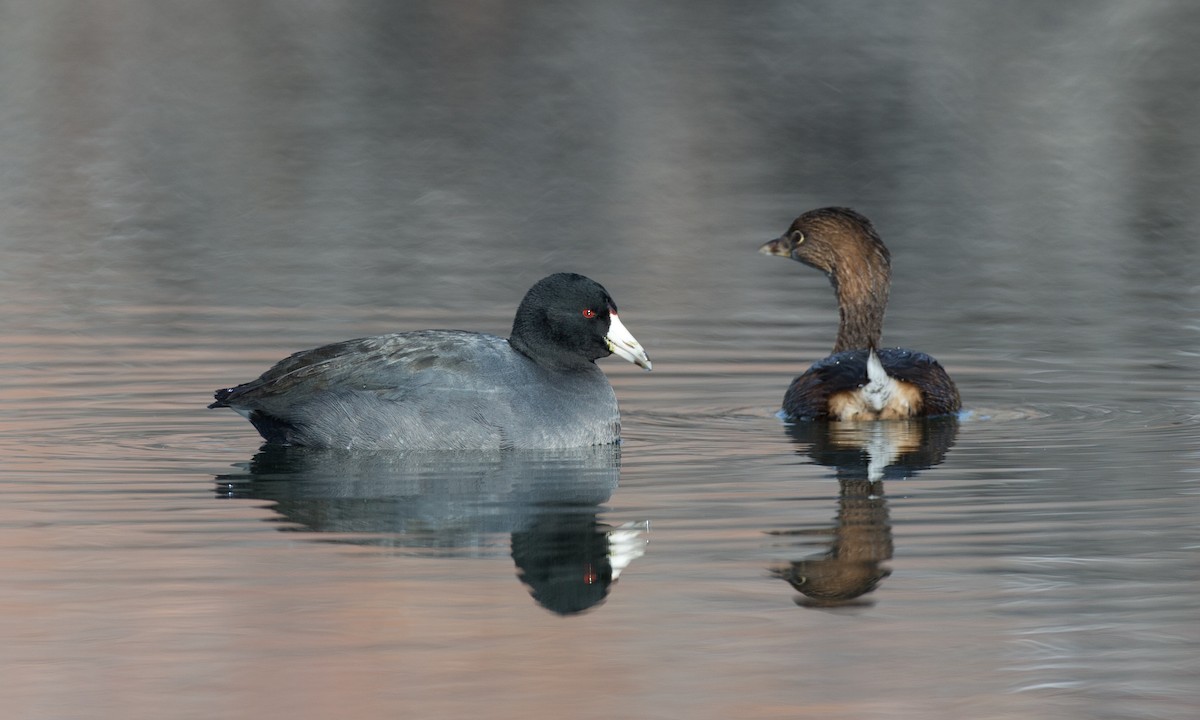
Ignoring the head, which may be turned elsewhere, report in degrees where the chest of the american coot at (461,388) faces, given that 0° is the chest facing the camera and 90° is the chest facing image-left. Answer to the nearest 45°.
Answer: approximately 270°
